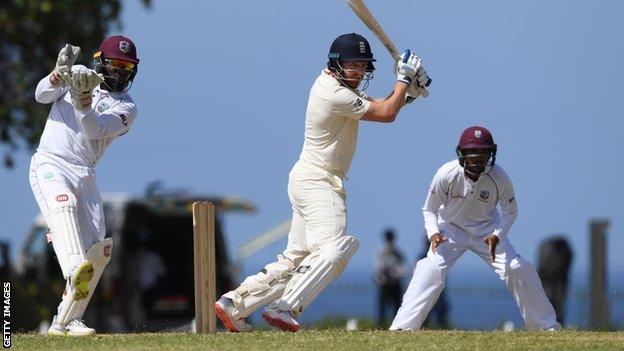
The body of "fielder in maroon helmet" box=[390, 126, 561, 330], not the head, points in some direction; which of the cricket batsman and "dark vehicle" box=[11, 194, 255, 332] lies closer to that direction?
the cricket batsman

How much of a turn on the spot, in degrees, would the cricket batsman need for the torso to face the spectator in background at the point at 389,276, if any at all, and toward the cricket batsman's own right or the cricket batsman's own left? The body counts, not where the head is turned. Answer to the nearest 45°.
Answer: approximately 90° to the cricket batsman's own left

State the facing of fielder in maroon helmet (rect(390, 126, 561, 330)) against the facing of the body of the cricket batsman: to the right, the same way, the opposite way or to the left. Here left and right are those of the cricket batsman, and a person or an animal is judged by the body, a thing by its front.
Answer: to the right
